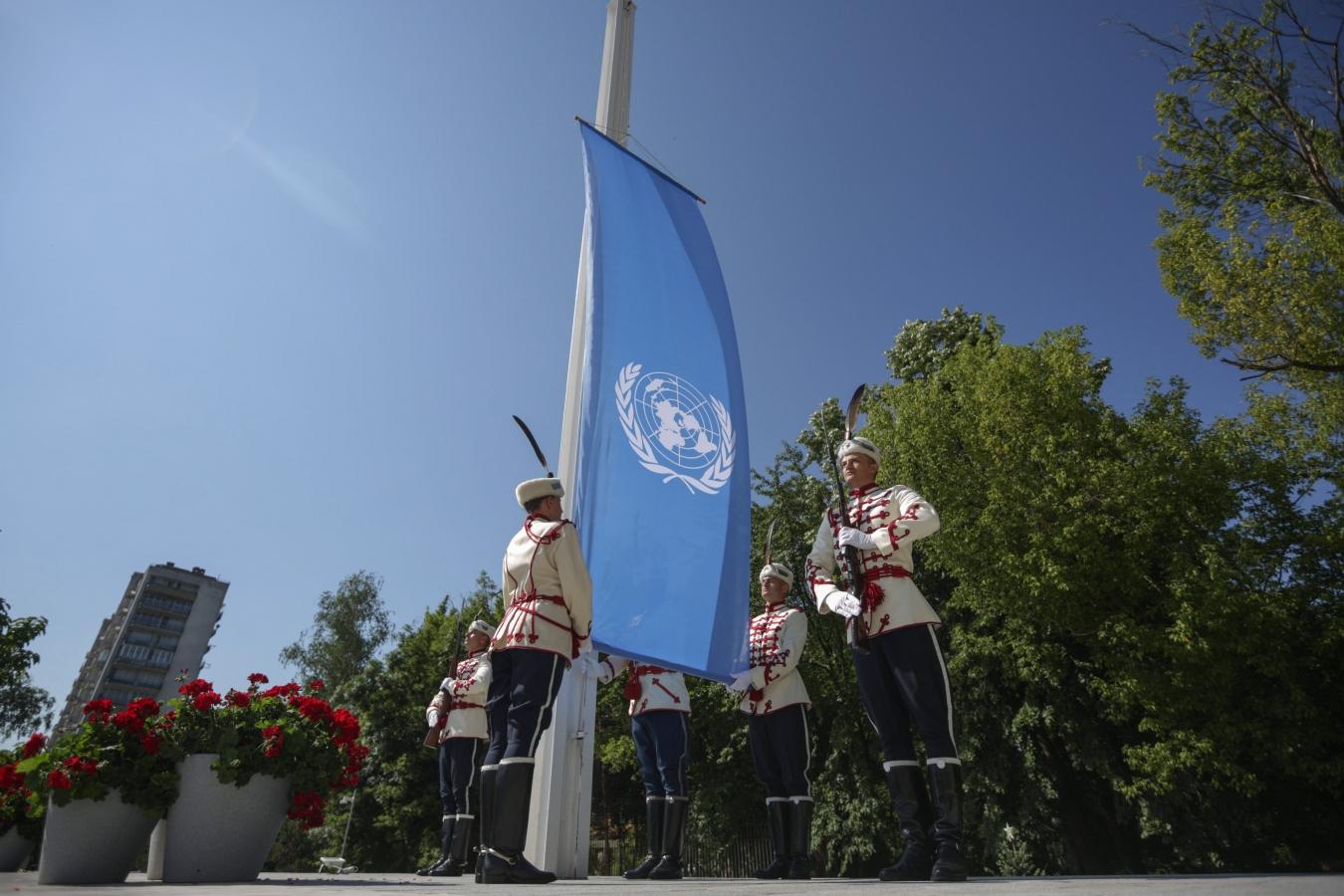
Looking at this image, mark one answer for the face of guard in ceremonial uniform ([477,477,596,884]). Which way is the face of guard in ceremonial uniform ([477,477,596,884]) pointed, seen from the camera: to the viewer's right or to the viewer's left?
to the viewer's right

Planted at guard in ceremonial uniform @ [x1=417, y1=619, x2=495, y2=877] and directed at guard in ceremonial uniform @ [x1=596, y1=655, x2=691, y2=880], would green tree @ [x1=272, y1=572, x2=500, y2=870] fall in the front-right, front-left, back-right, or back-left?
back-left

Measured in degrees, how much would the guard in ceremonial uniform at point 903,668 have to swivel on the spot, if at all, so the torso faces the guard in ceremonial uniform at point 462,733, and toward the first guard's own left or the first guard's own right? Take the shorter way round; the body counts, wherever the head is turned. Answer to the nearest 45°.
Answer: approximately 90° to the first guard's own right

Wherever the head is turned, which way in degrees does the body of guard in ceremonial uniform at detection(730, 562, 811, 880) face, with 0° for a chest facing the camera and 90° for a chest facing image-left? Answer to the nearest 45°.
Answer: approximately 45°

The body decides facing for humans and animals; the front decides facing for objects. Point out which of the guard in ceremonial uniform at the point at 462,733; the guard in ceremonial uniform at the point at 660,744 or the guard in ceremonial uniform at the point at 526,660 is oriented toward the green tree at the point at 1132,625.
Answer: the guard in ceremonial uniform at the point at 526,660

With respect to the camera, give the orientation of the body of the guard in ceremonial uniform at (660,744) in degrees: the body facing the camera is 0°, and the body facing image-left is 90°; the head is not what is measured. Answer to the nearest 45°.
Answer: approximately 45°

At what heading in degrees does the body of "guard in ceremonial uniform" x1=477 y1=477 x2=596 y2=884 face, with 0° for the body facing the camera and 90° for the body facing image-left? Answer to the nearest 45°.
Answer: approximately 225°

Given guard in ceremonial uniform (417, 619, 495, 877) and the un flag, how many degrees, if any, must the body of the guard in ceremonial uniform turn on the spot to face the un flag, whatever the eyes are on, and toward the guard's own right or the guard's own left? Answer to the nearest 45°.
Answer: approximately 90° to the guard's own left

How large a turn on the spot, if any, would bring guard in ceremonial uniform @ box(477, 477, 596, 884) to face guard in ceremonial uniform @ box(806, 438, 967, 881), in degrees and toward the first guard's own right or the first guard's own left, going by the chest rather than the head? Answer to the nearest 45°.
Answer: approximately 45° to the first guard's own right

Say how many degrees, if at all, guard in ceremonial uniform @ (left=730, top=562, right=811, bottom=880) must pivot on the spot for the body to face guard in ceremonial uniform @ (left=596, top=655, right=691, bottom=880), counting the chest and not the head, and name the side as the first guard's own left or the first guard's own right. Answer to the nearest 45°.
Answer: approximately 45° to the first guard's own right
